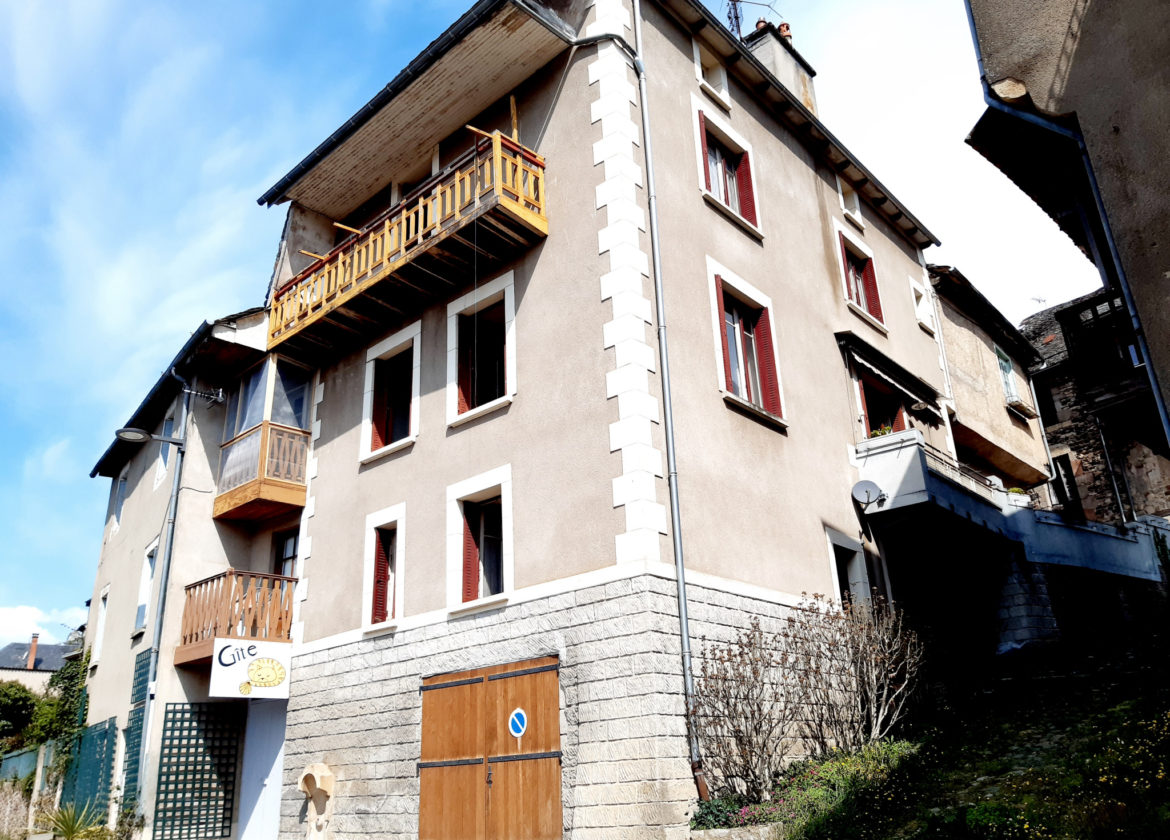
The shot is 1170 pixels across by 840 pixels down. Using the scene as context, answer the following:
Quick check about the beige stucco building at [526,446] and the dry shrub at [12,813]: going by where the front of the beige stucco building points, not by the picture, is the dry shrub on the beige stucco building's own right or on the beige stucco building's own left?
on the beige stucco building's own right

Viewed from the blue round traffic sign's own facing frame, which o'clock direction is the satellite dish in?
The satellite dish is roughly at 7 o'clock from the blue round traffic sign.

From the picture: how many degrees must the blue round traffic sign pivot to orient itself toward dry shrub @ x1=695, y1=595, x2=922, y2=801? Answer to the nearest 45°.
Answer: approximately 135° to its left

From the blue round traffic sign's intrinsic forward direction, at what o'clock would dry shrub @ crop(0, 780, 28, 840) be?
The dry shrub is roughly at 3 o'clock from the blue round traffic sign.

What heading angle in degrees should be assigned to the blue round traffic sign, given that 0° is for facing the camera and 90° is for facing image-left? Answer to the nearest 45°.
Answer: approximately 45°
